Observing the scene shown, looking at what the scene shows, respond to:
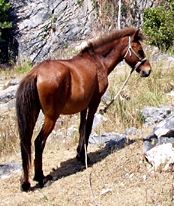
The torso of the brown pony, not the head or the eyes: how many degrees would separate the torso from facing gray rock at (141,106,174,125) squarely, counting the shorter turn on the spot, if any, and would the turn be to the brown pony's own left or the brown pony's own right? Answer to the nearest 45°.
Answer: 0° — it already faces it

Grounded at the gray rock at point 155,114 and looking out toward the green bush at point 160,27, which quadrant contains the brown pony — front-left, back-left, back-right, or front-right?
back-left

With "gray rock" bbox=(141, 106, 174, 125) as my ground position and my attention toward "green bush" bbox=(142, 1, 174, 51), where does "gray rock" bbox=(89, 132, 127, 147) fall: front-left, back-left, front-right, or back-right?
back-left

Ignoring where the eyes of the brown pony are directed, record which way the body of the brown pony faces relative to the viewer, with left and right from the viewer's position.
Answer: facing away from the viewer and to the right of the viewer

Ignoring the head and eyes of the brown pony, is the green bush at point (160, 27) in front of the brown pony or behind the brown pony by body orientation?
in front
